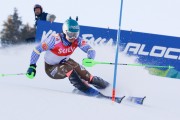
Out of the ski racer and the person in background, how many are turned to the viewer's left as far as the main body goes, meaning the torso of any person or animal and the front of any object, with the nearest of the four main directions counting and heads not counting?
0

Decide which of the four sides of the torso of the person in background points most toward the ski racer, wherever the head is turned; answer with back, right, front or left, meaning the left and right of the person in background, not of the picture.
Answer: front

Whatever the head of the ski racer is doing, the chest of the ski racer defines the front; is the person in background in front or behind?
behind

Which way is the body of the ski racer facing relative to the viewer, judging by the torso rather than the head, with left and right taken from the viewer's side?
facing the viewer and to the right of the viewer

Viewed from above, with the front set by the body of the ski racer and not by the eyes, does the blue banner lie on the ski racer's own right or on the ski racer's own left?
on the ski racer's own left

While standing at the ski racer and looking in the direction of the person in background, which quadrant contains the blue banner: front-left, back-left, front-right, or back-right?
front-right

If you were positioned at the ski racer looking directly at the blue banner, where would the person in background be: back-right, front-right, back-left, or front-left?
front-left

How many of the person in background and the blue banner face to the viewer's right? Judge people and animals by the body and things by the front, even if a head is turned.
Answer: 0

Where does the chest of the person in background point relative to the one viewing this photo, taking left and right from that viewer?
facing the viewer

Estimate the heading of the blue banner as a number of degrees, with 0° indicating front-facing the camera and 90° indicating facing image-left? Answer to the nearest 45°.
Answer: approximately 45°
